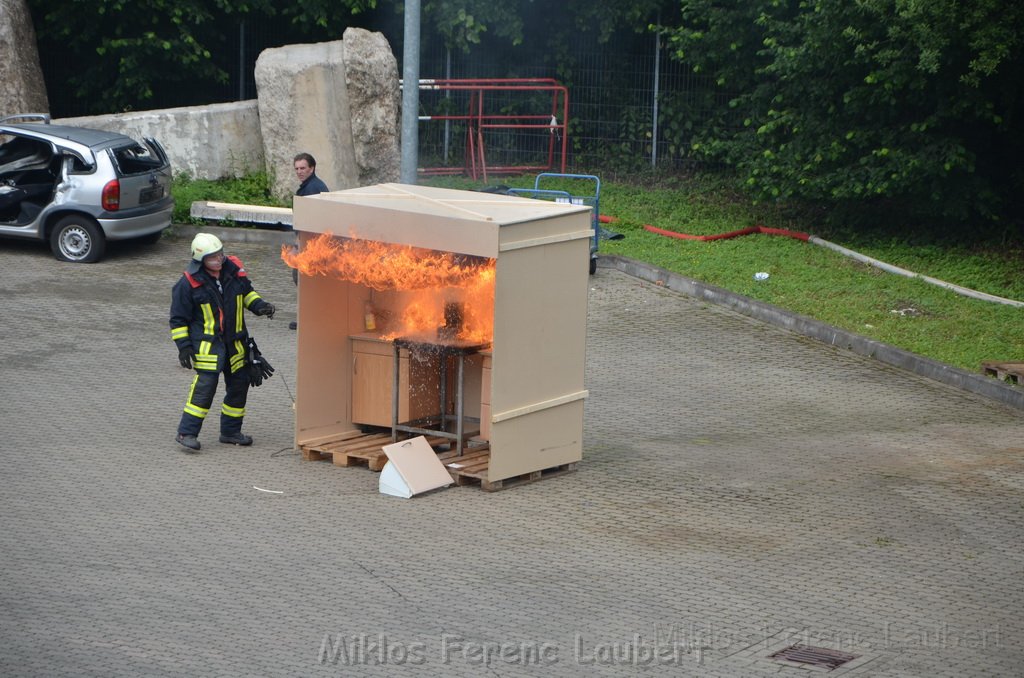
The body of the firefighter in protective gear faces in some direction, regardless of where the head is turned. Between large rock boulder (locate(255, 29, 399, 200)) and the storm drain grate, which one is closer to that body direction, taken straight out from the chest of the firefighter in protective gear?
the storm drain grate

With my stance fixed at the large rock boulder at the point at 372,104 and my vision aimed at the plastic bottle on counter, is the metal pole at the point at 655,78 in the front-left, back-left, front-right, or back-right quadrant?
back-left

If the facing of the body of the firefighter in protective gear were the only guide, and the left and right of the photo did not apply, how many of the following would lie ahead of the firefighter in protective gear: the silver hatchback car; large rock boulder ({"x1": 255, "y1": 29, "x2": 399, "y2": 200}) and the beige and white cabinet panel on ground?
1

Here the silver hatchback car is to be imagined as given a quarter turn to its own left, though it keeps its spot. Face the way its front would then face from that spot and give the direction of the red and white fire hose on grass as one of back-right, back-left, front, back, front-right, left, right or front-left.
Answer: back-left

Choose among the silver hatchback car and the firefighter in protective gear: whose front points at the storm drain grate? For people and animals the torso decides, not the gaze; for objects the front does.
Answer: the firefighter in protective gear

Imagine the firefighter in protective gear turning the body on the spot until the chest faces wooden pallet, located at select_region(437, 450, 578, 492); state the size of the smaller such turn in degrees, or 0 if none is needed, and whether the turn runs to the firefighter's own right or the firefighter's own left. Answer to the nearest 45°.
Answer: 0° — they already face it

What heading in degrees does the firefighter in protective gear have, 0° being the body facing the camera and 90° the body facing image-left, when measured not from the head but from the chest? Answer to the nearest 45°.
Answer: approximately 315°

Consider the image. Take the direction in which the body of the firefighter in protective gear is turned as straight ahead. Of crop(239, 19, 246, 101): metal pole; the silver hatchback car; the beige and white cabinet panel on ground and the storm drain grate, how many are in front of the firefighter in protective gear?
2

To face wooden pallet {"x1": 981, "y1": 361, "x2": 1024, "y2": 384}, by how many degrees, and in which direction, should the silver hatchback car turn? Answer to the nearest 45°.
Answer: approximately 180°

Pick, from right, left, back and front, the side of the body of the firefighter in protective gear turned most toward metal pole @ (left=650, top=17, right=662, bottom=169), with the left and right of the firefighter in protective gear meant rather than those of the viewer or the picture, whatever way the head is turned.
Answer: left

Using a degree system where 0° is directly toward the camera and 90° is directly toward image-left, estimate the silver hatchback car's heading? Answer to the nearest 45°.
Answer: approximately 135°

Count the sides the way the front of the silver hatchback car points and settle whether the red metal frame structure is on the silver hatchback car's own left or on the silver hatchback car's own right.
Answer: on the silver hatchback car's own right

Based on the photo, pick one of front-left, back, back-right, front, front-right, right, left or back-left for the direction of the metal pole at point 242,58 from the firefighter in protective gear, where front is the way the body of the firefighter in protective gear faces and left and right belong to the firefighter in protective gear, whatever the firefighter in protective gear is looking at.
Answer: back-left

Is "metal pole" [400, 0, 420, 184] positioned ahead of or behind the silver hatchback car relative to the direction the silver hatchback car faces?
behind

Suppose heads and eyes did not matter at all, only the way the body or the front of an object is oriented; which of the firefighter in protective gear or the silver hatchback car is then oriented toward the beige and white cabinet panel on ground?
the firefighter in protective gear

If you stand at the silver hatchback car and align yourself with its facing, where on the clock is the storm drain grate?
The storm drain grate is roughly at 7 o'clock from the silver hatchback car.

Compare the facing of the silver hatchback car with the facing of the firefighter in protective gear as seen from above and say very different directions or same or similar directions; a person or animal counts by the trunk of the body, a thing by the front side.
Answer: very different directions
